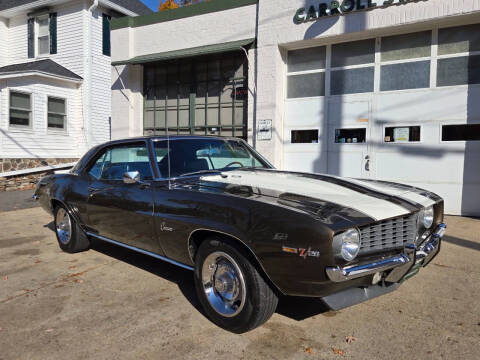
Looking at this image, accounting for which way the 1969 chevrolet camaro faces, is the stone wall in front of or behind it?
behind

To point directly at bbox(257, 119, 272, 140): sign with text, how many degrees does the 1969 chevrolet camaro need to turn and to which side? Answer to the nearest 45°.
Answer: approximately 135° to its left

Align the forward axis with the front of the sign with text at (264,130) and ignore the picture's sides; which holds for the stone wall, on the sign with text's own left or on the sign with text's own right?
on the sign with text's own right

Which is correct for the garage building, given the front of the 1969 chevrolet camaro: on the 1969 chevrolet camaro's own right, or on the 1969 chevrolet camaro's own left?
on the 1969 chevrolet camaro's own left

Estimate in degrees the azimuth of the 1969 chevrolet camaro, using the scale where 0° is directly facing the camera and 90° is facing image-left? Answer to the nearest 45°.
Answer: approximately 315°

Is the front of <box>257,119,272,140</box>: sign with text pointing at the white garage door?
no

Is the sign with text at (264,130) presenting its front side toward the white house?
no

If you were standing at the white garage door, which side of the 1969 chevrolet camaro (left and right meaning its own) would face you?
left

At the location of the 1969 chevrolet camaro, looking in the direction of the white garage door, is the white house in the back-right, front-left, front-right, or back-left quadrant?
front-left

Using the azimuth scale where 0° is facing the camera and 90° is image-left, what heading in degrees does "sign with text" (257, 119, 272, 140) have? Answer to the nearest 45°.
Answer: approximately 0°

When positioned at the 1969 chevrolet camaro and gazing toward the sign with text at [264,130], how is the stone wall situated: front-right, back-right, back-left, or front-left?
front-left

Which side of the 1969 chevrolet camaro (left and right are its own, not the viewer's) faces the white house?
back
